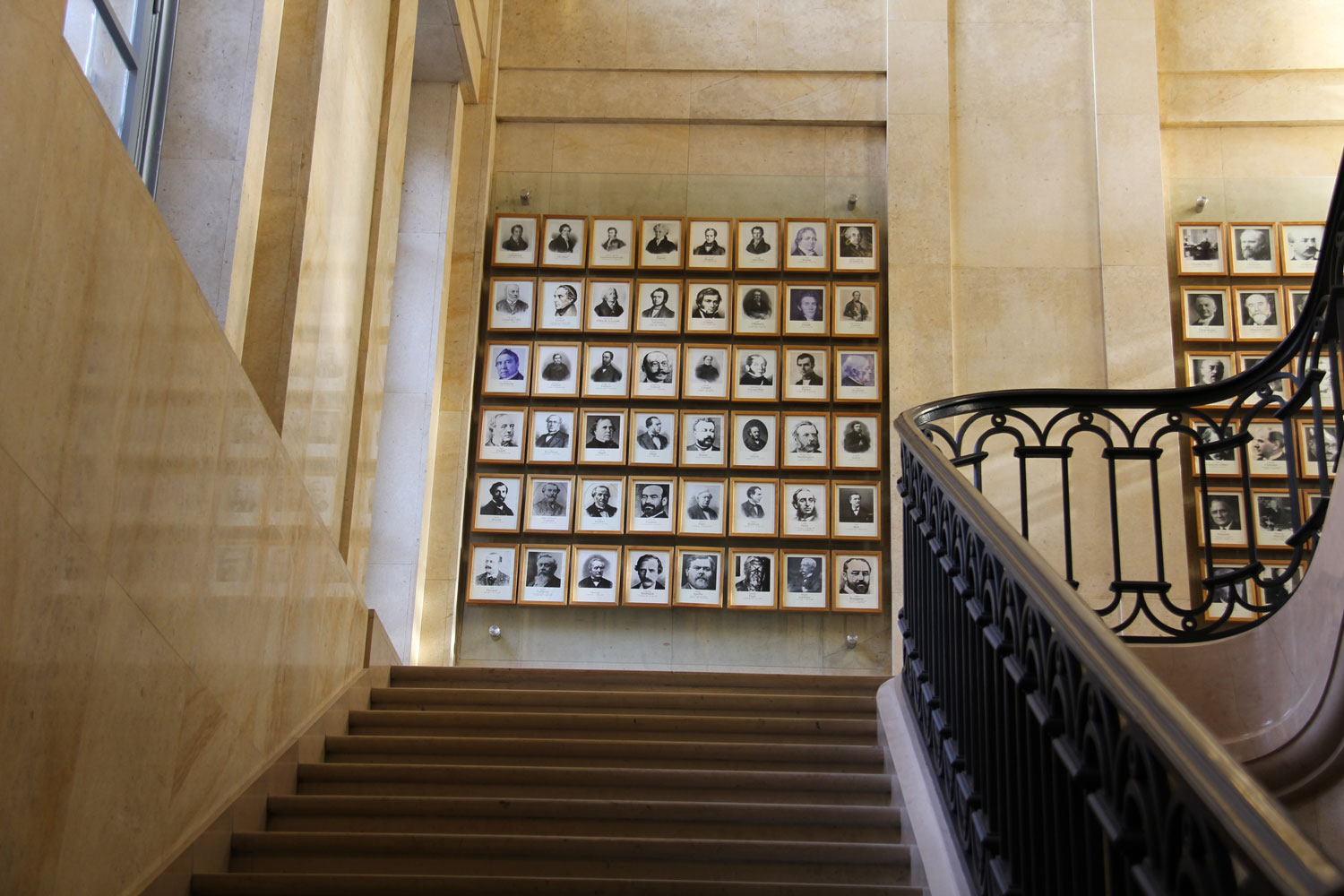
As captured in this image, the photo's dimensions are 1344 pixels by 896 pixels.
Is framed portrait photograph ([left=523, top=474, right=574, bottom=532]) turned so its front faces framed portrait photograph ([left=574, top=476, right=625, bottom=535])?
no

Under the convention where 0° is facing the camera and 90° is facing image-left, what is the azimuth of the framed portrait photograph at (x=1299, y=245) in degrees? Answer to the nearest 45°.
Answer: approximately 0°

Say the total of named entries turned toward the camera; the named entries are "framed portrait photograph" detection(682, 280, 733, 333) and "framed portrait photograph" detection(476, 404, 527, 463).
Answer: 2

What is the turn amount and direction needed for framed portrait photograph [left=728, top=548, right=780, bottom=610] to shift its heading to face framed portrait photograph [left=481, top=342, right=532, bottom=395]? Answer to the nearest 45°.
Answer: approximately 90° to its right

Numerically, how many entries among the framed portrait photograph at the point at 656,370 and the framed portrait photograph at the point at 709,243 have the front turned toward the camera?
2

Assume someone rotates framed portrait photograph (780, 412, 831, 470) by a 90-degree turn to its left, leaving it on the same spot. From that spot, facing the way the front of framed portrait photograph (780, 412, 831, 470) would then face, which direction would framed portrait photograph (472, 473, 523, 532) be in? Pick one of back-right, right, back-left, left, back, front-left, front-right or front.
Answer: back

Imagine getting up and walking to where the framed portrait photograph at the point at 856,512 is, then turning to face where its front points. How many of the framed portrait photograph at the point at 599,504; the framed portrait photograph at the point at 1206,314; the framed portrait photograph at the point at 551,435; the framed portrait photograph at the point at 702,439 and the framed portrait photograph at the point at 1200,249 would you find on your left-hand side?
2

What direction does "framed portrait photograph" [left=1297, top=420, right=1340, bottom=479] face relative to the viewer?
toward the camera

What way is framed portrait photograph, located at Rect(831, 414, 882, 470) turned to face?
toward the camera

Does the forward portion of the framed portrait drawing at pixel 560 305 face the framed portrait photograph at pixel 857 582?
no

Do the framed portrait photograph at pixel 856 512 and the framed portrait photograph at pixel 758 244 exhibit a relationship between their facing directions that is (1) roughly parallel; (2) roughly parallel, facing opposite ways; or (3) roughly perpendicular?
roughly parallel

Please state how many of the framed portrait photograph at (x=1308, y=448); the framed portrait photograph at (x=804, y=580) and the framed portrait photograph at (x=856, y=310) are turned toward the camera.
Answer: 3

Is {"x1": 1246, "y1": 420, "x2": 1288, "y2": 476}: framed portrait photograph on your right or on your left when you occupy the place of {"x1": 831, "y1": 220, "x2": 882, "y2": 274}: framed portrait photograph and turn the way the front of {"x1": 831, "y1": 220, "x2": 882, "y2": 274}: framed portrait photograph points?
on your left

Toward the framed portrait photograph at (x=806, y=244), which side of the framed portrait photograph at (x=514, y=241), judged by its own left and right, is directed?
left

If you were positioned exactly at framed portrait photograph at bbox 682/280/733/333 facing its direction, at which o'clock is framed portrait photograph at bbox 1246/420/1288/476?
framed portrait photograph at bbox 1246/420/1288/476 is roughly at 9 o'clock from framed portrait photograph at bbox 682/280/733/333.

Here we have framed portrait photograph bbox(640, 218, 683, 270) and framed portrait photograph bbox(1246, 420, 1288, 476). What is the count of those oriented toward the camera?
2

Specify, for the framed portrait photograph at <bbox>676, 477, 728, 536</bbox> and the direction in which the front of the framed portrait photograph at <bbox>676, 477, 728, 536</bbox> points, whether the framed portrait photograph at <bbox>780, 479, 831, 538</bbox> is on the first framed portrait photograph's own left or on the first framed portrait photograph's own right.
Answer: on the first framed portrait photograph's own left
